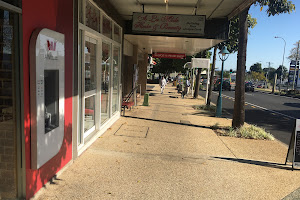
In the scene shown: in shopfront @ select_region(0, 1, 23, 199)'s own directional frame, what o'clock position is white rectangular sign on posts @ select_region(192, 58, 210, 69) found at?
The white rectangular sign on posts is roughly at 9 o'clock from the shopfront.

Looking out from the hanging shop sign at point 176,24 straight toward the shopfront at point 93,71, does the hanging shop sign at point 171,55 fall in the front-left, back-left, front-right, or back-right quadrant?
back-right

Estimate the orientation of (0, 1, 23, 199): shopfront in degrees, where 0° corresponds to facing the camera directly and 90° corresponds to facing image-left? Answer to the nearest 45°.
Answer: approximately 315°

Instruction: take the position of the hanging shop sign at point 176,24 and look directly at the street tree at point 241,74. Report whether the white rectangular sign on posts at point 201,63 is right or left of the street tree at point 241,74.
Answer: left

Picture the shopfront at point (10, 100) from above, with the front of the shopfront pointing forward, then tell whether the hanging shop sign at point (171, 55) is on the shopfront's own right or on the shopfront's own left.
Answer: on the shopfront's own left

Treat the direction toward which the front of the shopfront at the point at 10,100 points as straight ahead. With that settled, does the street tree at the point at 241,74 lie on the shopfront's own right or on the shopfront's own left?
on the shopfront's own left

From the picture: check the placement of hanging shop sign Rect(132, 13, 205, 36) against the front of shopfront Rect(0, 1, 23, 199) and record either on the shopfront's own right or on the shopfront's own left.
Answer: on the shopfront's own left

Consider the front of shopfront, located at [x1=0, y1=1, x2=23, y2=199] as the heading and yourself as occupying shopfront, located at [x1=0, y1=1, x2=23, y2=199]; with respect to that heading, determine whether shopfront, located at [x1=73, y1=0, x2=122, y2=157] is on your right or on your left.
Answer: on your left

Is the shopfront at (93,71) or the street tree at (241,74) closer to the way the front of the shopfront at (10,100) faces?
the street tree
